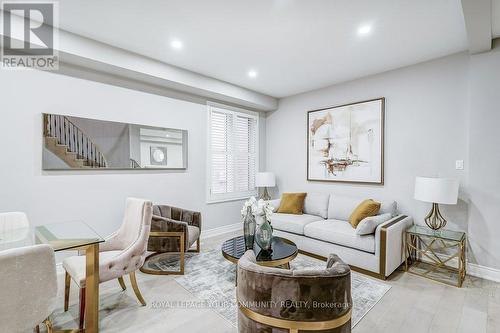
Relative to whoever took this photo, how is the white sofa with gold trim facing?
facing the viewer and to the left of the viewer

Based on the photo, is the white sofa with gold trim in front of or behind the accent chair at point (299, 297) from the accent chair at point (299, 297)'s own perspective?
in front

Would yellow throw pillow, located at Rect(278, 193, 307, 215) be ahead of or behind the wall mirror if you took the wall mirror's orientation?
ahead

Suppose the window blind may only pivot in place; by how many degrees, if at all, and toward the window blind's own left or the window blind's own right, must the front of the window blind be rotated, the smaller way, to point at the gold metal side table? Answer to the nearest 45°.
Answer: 0° — it already faces it

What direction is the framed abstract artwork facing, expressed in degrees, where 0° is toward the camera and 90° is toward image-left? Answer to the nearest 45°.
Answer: approximately 45°

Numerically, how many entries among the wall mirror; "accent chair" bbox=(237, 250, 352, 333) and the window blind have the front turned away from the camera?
1

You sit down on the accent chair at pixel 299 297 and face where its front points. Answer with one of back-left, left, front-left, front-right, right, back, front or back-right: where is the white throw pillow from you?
front

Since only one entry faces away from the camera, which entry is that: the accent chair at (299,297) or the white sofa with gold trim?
the accent chair

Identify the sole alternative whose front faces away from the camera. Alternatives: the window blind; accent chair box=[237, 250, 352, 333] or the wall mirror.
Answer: the accent chair

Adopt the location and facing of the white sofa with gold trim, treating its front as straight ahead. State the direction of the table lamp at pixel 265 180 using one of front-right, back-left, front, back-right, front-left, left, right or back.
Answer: right

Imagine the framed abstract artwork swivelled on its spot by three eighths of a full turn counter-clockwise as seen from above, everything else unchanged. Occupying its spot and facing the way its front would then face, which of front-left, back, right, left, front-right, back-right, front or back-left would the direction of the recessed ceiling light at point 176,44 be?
back-right

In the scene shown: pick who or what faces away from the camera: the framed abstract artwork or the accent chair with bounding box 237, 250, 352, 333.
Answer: the accent chair

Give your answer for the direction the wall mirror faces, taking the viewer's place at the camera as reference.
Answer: facing the viewer and to the right of the viewer

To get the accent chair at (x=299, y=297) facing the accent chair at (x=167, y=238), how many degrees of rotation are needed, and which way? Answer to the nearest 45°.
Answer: approximately 45° to its left
